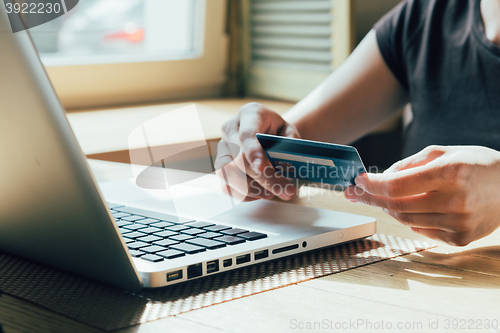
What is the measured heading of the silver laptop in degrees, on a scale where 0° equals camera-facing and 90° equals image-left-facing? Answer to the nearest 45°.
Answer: approximately 225°

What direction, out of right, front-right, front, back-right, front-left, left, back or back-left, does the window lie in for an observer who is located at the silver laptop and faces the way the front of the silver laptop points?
front-left
